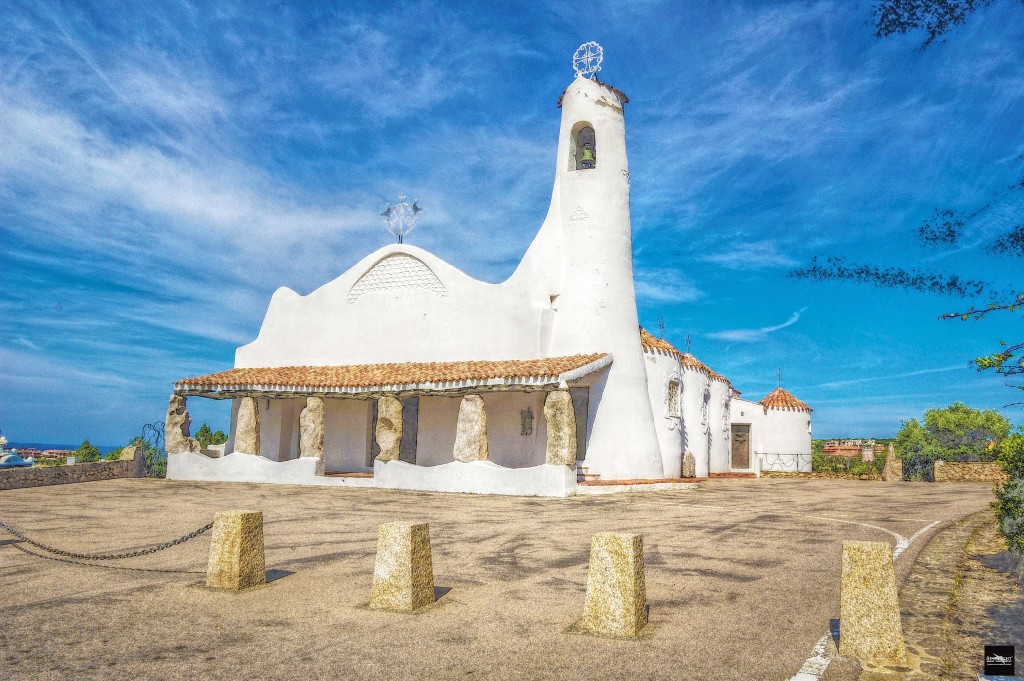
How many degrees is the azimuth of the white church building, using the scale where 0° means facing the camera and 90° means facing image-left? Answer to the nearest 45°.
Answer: approximately 45°

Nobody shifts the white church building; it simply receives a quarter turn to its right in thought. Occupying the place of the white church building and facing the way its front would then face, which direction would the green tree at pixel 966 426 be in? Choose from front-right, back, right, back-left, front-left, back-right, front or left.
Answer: right

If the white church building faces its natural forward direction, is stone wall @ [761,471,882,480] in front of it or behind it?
behind

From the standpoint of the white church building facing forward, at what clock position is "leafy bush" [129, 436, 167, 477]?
The leafy bush is roughly at 2 o'clock from the white church building.

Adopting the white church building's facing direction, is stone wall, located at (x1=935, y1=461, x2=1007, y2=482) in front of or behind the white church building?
behind

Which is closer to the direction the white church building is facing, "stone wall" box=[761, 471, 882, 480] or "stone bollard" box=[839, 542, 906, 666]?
the stone bollard

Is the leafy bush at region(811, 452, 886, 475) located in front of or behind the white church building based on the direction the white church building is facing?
behind
